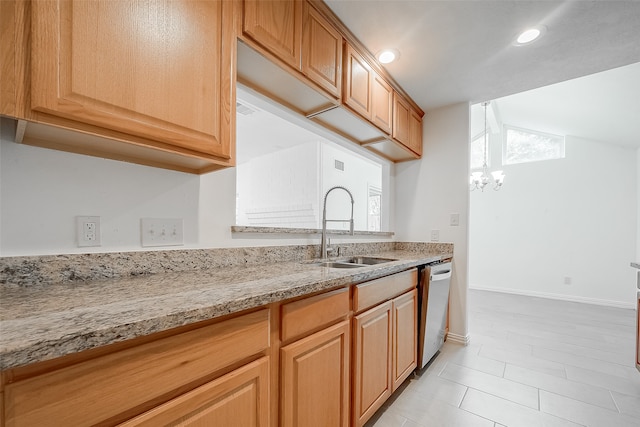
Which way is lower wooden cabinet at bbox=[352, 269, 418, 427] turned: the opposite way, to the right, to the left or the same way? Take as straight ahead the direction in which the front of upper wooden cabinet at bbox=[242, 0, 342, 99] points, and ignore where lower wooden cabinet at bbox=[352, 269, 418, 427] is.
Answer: the same way

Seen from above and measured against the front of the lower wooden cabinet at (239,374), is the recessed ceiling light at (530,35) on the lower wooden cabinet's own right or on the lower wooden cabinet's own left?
on the lower wooden cabinet's own left

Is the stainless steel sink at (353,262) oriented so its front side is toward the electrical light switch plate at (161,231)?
no

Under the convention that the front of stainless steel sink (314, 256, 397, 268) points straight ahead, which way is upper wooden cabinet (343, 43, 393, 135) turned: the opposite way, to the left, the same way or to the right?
the same way

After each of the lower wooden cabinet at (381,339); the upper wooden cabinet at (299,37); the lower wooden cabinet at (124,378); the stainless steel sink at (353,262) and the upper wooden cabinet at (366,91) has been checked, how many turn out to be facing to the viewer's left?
0

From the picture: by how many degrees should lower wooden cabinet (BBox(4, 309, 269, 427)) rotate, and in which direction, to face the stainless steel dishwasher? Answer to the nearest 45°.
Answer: approximately 45° to its left

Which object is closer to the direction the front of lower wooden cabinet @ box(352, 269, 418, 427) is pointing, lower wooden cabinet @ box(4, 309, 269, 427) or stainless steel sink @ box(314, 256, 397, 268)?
the lower wooden cabinet

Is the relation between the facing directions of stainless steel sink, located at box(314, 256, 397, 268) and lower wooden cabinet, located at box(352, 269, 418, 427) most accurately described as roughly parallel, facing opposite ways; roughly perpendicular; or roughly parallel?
roughly parallel

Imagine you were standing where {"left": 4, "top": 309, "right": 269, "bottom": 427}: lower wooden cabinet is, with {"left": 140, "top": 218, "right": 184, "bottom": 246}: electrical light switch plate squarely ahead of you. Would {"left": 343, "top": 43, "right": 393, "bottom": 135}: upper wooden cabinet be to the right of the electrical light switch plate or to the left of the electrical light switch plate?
right

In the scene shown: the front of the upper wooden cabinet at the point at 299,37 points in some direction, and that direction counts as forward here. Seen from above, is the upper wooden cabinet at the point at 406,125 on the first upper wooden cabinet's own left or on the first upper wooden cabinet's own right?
on the first upper wooden cabinet's own left

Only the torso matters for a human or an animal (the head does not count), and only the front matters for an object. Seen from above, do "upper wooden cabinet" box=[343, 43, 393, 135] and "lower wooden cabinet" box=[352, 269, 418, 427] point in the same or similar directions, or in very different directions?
same or similar directions

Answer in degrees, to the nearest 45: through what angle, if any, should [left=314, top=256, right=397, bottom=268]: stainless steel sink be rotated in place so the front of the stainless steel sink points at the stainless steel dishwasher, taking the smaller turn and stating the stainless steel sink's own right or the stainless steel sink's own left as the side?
approximately 45° to the stainless steel sink's own left

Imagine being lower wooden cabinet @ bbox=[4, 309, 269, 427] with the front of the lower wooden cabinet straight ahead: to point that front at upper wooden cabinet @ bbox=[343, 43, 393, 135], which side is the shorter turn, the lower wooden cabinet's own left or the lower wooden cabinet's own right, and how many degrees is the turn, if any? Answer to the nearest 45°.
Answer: approximately 90° to the lower wooden cabinet's own left

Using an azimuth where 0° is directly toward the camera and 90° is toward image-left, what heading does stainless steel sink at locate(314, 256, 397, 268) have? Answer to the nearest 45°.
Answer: approximately 315°

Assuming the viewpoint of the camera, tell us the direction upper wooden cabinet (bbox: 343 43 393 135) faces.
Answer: facing the viewer and to the right of the viewer

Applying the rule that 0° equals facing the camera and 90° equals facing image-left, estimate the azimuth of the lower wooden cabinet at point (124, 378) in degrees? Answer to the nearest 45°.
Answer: approximately 315°
